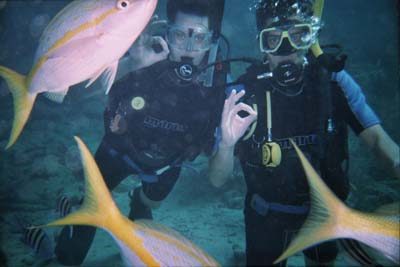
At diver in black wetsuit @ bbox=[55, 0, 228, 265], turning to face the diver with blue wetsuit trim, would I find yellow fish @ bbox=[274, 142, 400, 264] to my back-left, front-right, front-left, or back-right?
front-right

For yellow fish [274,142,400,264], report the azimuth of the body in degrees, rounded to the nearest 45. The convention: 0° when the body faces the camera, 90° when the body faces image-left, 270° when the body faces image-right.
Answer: approximately 270°

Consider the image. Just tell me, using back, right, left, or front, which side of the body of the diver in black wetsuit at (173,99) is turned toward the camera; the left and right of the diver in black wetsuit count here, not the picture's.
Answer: front

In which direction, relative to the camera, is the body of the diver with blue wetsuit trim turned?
toward the camera

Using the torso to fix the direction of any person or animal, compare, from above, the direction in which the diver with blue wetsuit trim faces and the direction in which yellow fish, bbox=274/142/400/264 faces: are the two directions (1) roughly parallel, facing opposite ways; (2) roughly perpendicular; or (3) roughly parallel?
roughly perpendicular

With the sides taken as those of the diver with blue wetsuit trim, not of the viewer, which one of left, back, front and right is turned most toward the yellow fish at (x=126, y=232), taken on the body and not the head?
front

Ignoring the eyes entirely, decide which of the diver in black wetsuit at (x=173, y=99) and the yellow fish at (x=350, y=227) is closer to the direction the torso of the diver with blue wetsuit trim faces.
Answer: the yellow fish

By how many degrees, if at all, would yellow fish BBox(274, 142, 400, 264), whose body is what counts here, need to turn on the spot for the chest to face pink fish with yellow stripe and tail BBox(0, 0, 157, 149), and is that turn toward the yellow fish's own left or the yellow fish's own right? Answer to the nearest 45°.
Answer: approximately 180°

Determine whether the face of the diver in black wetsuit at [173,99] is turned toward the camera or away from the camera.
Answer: toward the camera

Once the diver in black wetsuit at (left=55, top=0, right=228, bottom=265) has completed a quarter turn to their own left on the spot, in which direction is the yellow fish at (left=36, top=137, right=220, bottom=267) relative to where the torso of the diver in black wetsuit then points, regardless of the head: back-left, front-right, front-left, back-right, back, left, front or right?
right
